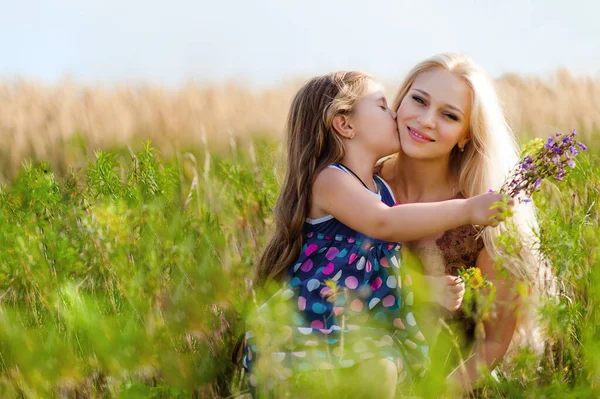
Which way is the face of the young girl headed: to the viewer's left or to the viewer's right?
to the viewer's right

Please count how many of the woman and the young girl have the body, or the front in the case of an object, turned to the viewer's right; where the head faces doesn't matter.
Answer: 1

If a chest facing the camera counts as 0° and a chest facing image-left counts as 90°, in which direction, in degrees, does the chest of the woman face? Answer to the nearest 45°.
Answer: approximately 45°

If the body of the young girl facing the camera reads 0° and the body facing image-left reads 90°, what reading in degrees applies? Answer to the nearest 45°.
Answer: approximately 270°

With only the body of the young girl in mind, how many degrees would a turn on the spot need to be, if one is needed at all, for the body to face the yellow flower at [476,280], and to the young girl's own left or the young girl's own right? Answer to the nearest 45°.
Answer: approximately 45° to the young girl's own right

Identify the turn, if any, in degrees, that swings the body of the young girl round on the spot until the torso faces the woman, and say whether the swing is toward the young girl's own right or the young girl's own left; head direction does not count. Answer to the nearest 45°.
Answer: approximately 45° to the young girl's own left
